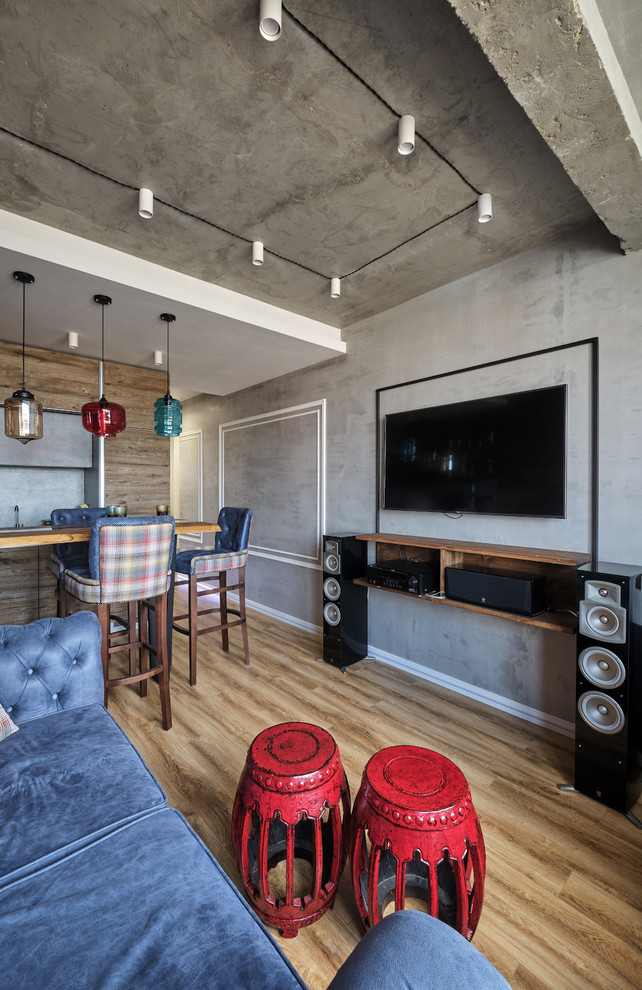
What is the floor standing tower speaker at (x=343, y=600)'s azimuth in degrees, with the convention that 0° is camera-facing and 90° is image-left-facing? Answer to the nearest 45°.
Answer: approximately 45°

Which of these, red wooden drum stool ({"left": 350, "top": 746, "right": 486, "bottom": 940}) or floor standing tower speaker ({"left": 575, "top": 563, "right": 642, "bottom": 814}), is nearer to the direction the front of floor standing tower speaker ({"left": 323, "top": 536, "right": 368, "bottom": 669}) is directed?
the red wooden drum stool

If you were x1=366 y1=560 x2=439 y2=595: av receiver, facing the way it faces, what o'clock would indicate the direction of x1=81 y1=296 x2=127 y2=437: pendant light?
The pendant light is roughly at 1 o'clock from the av receiver.

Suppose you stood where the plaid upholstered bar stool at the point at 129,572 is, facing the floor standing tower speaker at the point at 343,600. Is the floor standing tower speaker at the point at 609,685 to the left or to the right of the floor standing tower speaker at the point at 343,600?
right

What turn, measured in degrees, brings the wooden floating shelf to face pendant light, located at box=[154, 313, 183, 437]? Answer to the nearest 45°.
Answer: approximately 45° to its right

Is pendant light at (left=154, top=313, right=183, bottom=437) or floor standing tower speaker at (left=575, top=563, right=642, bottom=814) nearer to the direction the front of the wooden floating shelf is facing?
the pendant light

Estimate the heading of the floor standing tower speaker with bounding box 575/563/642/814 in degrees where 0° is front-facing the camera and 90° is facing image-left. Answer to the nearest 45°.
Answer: approximately 45°

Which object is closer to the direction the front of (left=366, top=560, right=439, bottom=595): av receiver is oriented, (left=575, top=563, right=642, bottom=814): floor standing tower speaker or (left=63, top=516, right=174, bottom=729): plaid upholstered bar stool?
the plaid upholstered bar stool

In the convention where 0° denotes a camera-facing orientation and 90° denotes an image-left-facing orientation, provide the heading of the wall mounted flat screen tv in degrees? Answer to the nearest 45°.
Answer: approximately 45°

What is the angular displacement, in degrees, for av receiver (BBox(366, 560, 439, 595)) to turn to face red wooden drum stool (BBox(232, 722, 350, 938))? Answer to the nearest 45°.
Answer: approximately 45° to its left

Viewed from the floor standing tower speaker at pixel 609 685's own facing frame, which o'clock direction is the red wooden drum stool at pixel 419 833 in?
The red wooden drum stool is roughly at 11 o'clock from the floor standing tower speaker.
